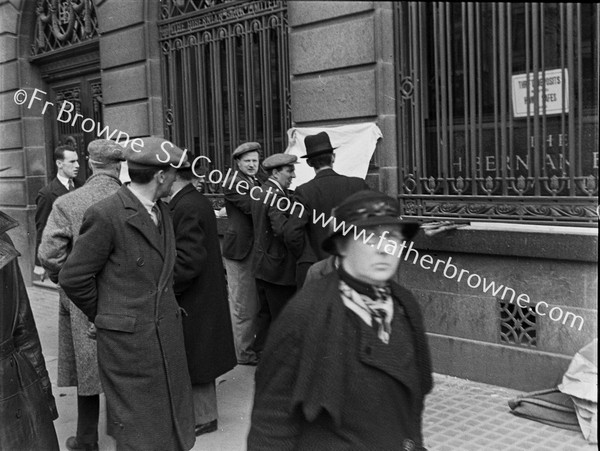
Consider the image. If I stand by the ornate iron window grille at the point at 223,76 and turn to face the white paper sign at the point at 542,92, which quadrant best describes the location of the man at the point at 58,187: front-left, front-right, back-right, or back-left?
back-right

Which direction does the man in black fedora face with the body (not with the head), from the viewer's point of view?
away from the camera

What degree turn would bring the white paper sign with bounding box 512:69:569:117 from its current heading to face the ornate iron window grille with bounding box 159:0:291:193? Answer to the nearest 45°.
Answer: approximately 135° to its right

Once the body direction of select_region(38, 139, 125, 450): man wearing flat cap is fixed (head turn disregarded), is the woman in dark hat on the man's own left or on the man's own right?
on the man's own right

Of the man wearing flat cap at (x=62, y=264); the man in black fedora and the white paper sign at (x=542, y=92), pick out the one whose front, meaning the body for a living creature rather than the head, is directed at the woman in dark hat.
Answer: the white paper sign

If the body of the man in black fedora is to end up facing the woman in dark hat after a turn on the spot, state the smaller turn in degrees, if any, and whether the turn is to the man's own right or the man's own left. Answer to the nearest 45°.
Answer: approximately 180°

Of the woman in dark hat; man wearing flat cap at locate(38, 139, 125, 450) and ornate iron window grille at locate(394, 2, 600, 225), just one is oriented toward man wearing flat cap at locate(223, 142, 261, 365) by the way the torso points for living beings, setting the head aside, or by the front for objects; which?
man wearing flat cap at locate(38, 139, 125, 450)

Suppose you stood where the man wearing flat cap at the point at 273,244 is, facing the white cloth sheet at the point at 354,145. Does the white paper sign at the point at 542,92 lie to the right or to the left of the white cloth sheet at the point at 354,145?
right

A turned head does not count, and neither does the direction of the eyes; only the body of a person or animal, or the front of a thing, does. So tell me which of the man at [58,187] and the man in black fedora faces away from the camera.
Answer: the man in black fedora

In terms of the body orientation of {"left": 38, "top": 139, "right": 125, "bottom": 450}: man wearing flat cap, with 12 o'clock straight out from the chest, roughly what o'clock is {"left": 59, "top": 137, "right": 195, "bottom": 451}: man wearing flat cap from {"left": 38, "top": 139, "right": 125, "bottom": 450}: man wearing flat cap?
{"left": 59, "top": 137, "right": 195, "bottom": 451}: man wearing flat cap is roughly at 4 o'clock from {"left": 38, "top": 139, "right": 125, "bottom": 450}: man wearing flat cap.

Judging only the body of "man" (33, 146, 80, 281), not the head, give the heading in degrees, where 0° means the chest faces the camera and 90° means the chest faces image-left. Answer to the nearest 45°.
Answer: approximately 315°

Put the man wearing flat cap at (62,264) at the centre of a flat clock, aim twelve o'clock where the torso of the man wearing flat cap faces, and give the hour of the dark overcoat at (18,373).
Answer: The dark overcoat is roughly at 5 o'clock from the man wearing flat cap.
